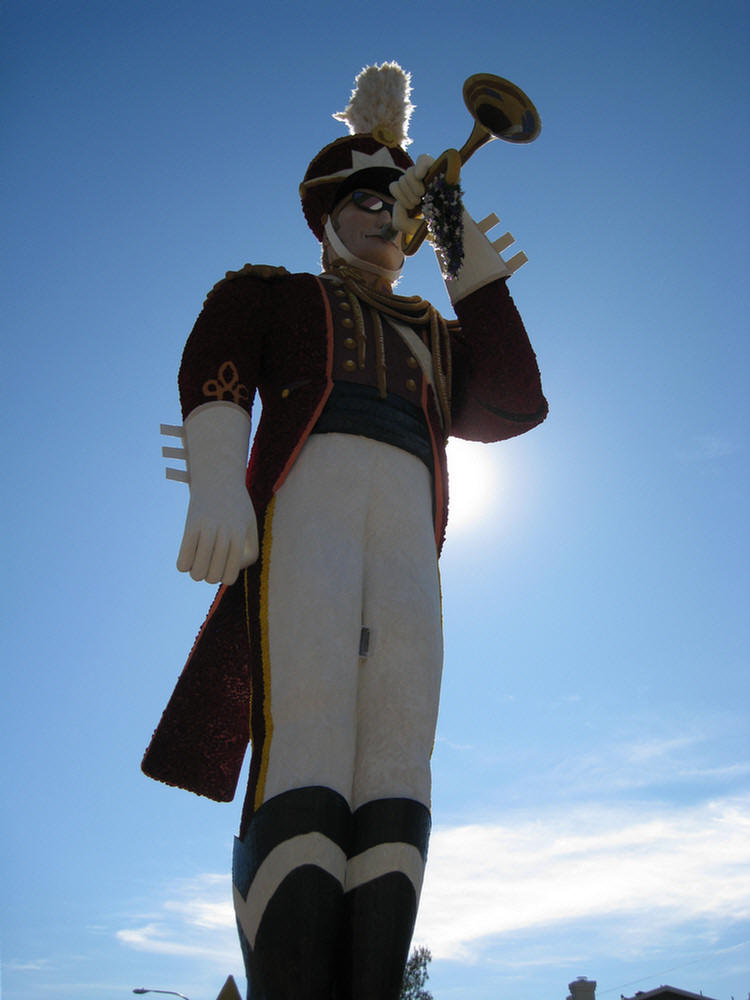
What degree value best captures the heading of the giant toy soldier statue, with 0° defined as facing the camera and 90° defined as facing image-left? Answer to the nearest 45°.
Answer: approximately 315°
